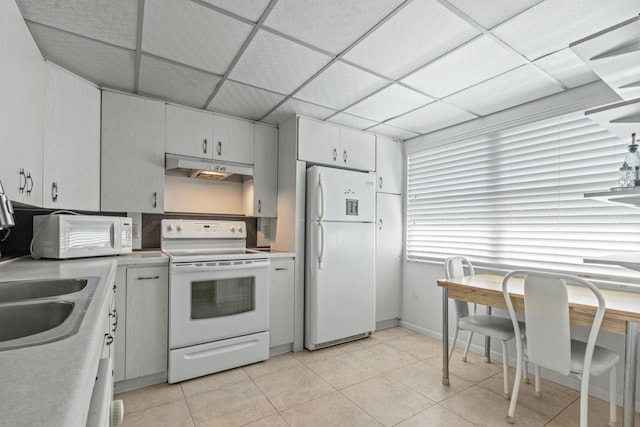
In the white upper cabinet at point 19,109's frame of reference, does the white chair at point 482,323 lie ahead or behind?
ahead

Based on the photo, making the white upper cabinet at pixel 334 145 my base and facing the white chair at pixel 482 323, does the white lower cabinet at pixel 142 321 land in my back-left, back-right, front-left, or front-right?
back-right

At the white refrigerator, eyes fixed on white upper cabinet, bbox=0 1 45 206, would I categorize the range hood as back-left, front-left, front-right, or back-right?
front-right

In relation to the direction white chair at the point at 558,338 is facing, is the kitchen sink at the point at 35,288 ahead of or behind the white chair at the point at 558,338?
behind

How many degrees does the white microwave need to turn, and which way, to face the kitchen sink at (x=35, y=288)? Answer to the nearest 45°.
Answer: approximately 45° to its right

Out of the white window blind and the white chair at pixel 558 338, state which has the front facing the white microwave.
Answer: the white window blind

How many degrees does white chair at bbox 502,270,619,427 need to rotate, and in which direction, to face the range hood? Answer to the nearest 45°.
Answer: approximately 135° to its left

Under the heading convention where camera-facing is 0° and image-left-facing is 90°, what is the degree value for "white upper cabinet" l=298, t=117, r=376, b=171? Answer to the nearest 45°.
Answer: approximately 315°

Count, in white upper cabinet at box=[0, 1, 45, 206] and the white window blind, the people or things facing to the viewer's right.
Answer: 1

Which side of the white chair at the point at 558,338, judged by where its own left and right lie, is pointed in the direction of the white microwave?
back

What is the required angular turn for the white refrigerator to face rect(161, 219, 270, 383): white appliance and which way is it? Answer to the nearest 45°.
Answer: approximately 90° to its right

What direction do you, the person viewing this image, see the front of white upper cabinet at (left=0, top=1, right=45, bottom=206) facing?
facing to the right of the viewer

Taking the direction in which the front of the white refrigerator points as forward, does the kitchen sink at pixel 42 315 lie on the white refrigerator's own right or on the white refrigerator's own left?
on the white refrigerator's own right

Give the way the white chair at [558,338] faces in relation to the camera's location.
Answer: facing away from the viewer and to the right of the viewer

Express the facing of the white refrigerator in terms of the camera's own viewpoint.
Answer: facing the viewer and to the right of the viewer

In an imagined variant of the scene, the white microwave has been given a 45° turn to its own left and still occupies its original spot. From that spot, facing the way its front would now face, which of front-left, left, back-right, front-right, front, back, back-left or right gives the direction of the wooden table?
front-right
